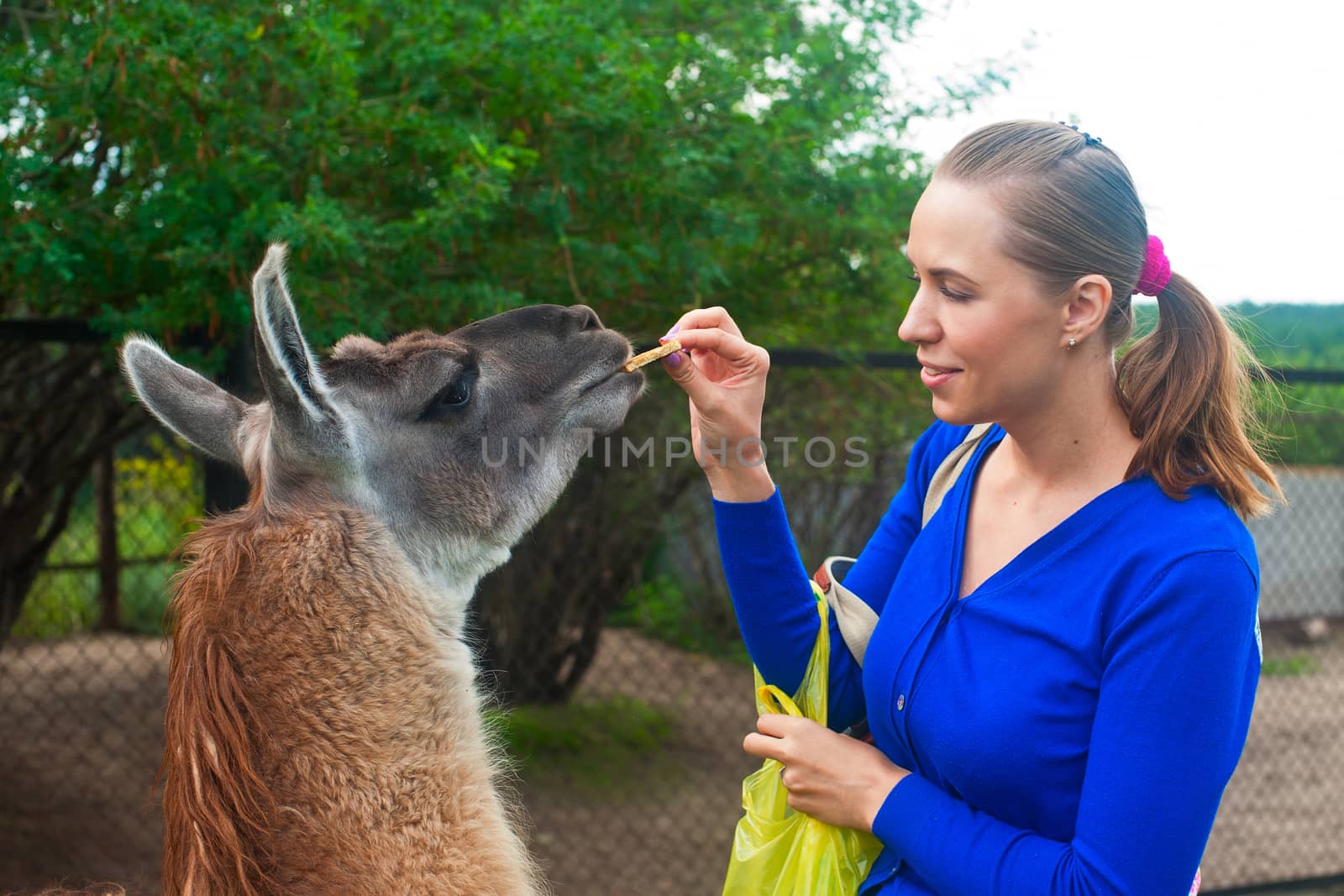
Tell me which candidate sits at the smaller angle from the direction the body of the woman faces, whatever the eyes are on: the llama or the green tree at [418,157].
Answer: the llama

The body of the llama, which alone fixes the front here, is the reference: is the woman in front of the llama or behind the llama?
in front

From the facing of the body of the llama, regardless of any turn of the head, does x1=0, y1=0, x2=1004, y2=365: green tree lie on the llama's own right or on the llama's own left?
on the llama's own left

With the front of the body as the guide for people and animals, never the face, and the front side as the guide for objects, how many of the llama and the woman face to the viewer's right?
1

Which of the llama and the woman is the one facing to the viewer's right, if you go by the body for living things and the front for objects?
the llama

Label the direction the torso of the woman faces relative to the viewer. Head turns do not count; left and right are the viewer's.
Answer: facing the viewer and to the left of the viewer

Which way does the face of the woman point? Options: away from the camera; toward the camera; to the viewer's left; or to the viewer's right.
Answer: to the viewer's left

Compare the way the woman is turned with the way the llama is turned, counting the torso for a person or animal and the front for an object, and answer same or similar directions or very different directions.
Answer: very different directions

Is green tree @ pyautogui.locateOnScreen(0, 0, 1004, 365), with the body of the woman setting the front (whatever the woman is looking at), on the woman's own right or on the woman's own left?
on the woman's own right

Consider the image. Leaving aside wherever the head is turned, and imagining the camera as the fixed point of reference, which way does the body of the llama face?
to the viewer's right
